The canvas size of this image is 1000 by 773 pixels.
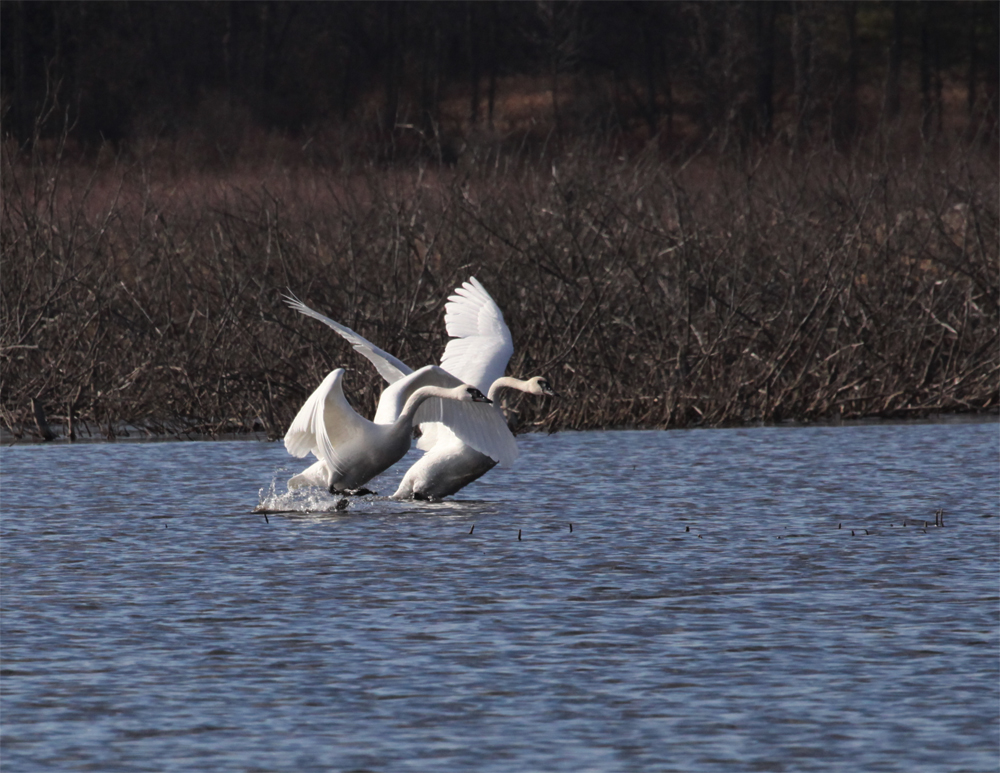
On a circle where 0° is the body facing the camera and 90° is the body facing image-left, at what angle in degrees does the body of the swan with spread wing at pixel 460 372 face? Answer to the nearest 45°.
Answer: approximately 270°

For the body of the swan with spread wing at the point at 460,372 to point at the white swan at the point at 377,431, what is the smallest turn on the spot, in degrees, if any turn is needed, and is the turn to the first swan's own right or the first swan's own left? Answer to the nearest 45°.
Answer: approximately 135° to the first swan's own right

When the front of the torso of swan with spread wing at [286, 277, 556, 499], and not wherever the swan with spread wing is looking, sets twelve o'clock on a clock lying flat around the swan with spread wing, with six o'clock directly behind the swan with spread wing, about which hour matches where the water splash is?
The water splash is roughly at 5 o'clock from the swan with spread wing.
